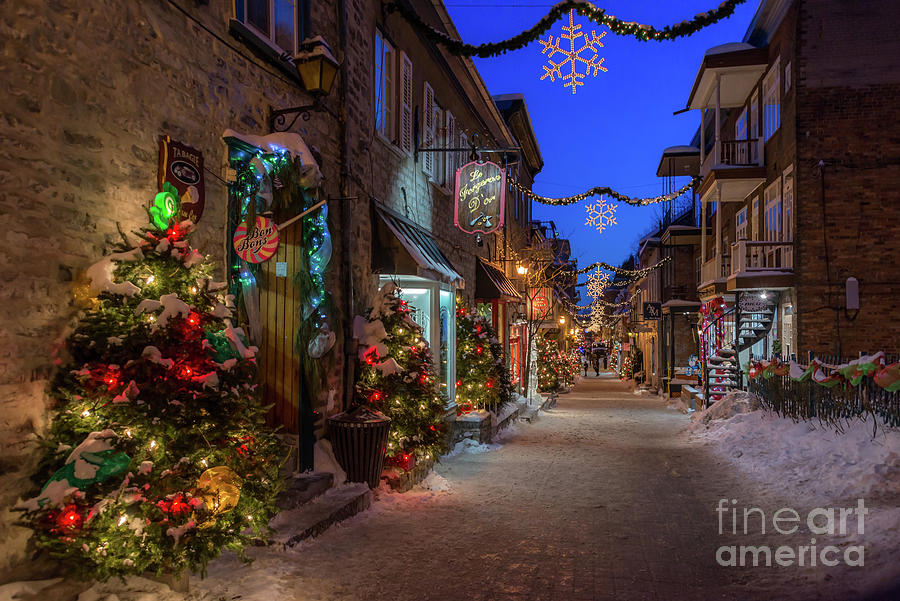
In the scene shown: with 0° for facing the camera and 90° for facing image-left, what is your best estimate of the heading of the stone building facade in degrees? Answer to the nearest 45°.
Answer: approximately 315°

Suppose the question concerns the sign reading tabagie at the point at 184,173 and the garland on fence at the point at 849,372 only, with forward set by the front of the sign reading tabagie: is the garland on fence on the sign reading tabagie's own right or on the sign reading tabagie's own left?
on the sign reading tabagie's own left

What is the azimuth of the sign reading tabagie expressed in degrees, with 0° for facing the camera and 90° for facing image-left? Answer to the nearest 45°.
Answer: approximately 315°

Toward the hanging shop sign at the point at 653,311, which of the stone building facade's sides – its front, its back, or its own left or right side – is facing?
left

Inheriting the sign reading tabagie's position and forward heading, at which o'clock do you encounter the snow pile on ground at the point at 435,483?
The snow pile on ground is roughly at 9 o'clock from the sign reading tabagie.
